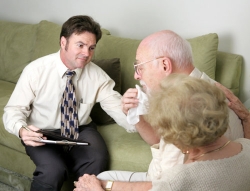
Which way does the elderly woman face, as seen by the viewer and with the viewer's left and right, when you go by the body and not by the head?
facing away from the viewer and to the left of the viewer

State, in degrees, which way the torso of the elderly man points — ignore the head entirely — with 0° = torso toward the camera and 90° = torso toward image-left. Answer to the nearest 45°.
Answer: approximately 90°

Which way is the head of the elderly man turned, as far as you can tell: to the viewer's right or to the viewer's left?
to the viewer's left

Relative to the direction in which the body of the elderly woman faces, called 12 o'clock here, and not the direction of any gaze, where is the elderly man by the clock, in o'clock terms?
The elderly man is roughly at 1 o'clock from the elderly woman.

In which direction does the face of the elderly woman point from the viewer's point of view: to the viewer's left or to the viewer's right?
to the viewer's left

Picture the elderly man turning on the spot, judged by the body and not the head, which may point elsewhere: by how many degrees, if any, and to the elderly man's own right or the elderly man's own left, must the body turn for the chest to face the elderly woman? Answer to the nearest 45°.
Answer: approximately 90° to the elderly man's own left
